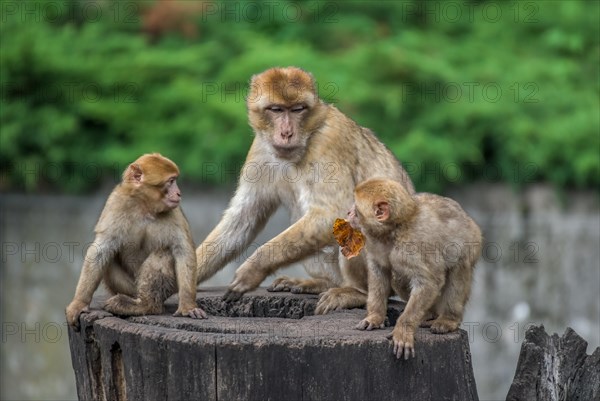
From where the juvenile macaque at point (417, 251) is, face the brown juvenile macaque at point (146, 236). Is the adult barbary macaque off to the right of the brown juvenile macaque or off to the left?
right

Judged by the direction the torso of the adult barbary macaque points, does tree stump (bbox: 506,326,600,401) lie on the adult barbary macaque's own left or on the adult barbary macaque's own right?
on the adult barbary macaque's own left

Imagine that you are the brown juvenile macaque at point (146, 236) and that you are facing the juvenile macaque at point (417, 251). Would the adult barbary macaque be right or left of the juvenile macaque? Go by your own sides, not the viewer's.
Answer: left

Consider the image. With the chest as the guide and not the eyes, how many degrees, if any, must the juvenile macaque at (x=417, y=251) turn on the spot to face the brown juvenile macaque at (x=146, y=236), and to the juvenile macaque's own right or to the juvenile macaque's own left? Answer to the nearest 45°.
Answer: approximately 45° to the juvenile macaque's own right

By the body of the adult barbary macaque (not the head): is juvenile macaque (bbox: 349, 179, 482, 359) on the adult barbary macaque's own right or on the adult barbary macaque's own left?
on the adult barbary macaque's own left

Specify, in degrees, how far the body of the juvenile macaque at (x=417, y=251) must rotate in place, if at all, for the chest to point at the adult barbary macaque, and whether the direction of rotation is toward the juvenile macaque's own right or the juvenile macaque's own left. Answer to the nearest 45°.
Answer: approximately 90° to the juvenile macaque's own right

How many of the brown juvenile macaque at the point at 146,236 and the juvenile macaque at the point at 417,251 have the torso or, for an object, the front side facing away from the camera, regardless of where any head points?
0

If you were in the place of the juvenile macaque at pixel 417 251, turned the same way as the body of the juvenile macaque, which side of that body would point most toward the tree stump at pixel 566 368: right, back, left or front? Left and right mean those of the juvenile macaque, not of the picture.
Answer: back
